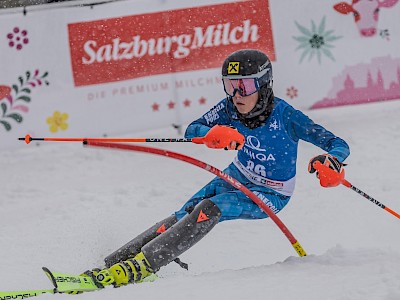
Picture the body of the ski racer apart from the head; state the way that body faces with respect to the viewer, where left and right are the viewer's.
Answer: facing the viewer and to the left of the viewer
